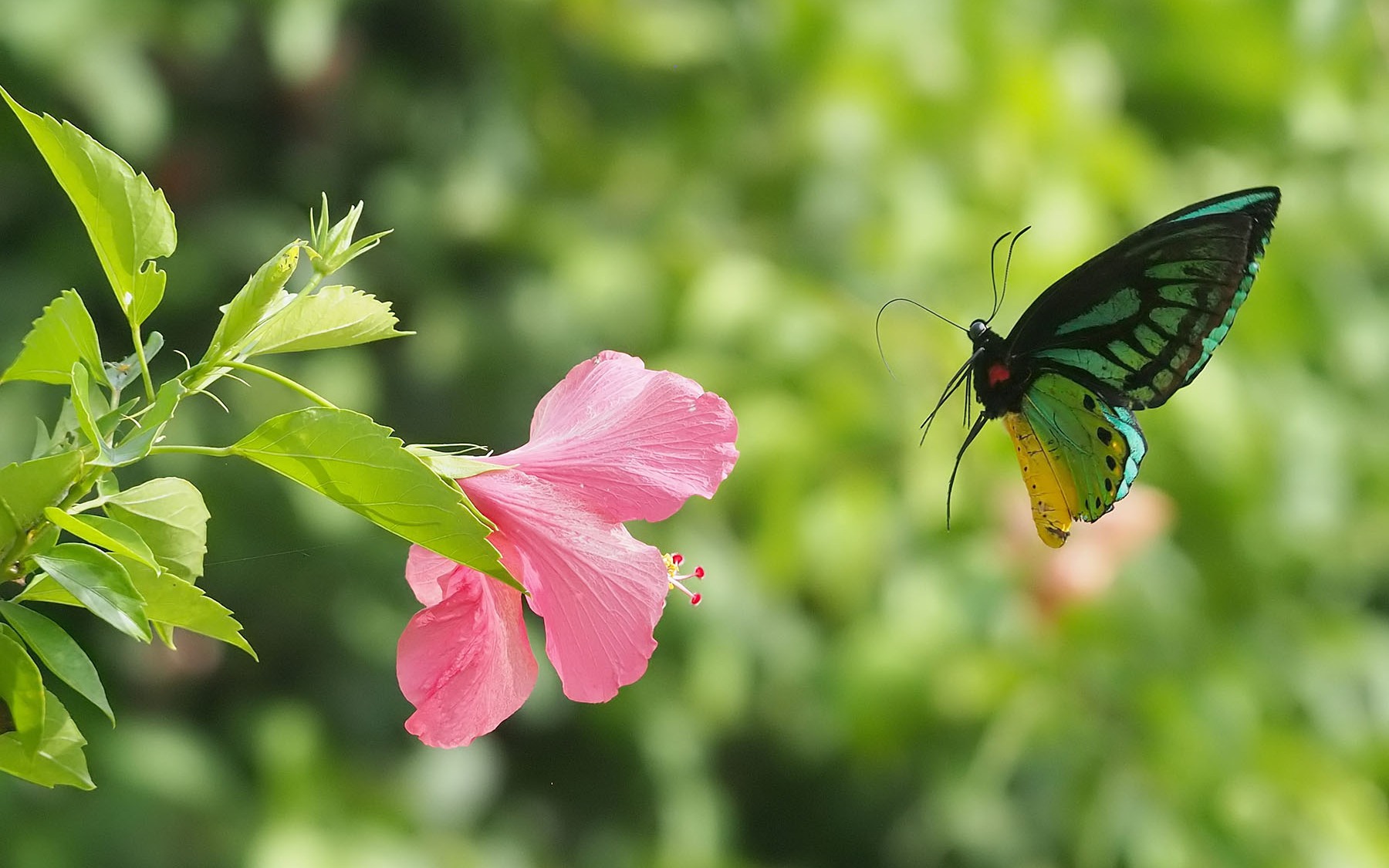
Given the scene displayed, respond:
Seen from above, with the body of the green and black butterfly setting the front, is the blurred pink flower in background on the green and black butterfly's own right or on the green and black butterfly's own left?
on the green and black butterfly's own right

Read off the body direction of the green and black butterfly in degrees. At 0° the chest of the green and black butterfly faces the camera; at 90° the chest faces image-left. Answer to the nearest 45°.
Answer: approximately 90°
